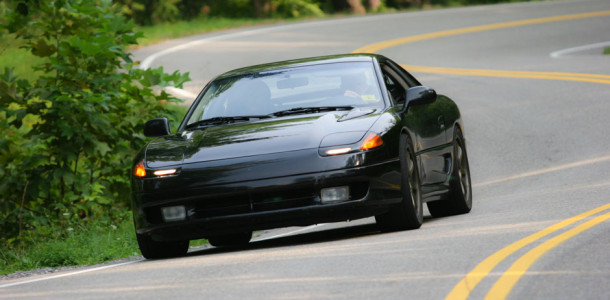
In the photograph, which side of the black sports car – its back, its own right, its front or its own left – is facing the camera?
front
